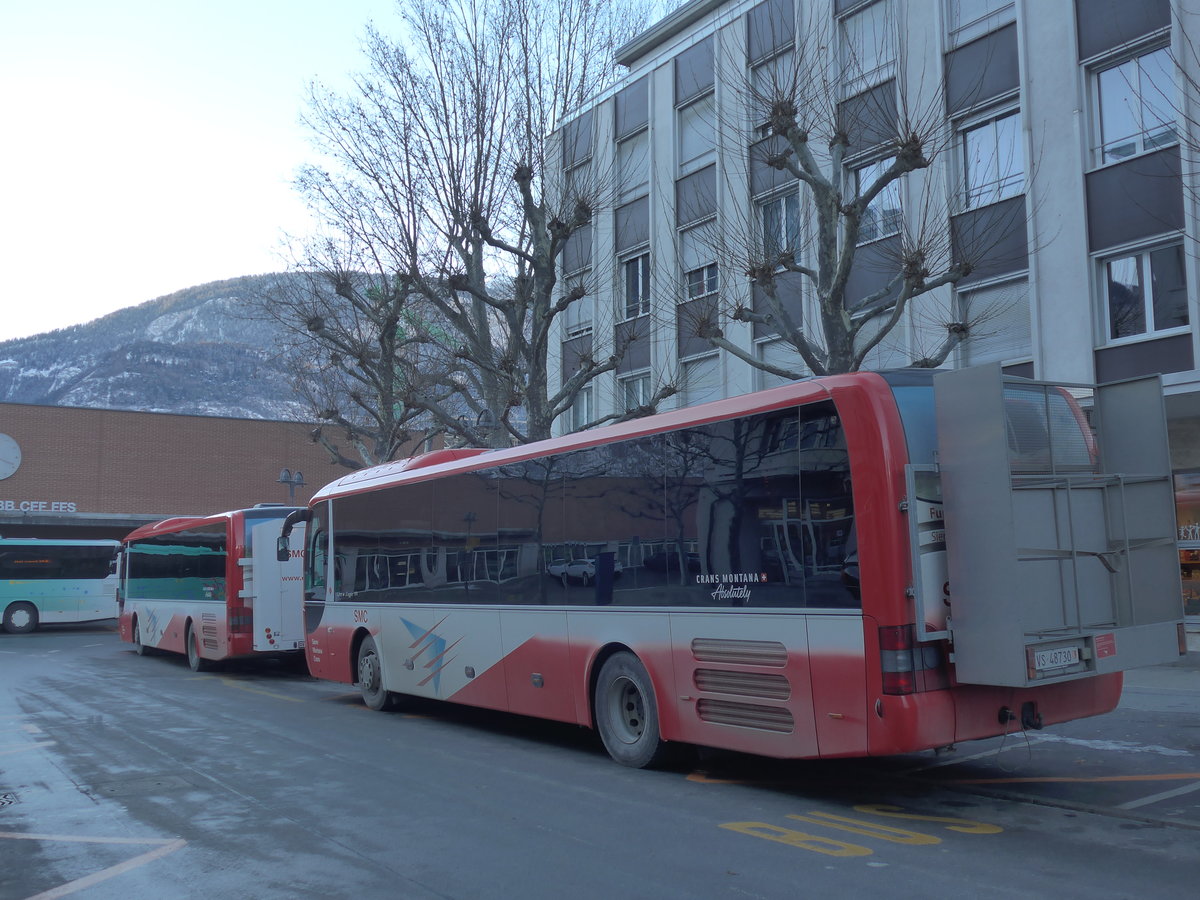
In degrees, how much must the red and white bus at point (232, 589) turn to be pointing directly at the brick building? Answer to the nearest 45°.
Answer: approximately 45° to its right

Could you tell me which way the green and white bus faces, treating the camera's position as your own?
facing to the left of the viewer

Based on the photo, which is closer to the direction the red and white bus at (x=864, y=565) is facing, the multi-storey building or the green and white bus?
the green and white bus

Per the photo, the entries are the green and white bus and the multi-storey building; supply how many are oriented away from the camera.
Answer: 0

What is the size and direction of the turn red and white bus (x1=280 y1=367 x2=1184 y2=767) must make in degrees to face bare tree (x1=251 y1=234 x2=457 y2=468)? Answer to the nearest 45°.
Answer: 0° — it already faces it

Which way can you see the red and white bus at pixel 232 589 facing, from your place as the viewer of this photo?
facing away from the viewer and to the left of the viewer

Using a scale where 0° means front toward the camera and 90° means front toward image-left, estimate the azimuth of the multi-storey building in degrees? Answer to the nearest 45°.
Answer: approximately 45°

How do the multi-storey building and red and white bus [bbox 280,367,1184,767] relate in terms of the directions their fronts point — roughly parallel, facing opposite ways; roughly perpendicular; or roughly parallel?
roughly perpendicular

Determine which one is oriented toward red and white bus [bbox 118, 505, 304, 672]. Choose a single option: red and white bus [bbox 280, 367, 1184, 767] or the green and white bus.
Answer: red and white bus [bbox 280, 367, 1184, 767]

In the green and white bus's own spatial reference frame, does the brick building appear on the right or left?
on its right

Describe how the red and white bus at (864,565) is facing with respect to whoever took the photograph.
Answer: facing away from the viewer and to the left of the viewer
